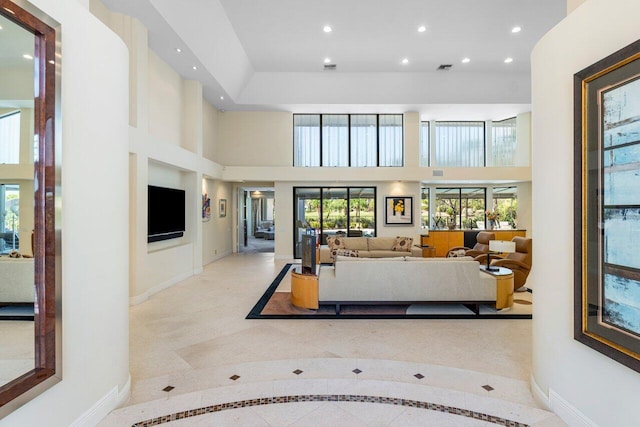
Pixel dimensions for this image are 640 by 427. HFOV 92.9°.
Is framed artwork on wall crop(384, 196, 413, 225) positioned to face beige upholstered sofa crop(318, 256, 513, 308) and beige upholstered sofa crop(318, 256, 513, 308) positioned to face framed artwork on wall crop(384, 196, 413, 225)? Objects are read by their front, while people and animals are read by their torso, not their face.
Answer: yes

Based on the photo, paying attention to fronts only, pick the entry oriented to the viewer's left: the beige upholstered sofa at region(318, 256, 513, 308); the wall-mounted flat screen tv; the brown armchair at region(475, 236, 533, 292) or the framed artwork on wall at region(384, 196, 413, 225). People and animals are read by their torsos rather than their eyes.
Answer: the brown armchair

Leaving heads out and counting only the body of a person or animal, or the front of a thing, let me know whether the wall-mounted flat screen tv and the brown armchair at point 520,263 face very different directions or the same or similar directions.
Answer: very different directions

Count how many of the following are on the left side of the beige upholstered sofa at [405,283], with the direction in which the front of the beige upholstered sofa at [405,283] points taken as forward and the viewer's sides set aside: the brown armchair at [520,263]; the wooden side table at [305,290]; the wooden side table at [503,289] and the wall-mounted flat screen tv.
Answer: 2

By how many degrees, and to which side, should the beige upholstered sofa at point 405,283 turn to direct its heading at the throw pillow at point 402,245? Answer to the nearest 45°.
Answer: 0° — it already faces it

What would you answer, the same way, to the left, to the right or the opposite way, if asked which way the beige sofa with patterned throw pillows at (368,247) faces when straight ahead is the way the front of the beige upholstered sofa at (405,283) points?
the opposite way

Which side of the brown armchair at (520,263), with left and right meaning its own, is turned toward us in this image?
left

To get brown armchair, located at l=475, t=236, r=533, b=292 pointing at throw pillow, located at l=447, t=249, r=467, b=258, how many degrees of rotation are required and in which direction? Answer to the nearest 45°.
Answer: approximately 45° to its right

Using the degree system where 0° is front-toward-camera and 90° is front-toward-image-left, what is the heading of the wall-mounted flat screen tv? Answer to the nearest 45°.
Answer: approximately 315°

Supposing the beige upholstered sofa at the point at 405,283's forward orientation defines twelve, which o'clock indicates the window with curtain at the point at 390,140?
The window with curtain is roughly at 12 o'clock from the beige upholstered sofa.

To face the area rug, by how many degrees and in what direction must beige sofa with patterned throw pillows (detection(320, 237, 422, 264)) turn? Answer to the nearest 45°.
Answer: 0° — it already faces it

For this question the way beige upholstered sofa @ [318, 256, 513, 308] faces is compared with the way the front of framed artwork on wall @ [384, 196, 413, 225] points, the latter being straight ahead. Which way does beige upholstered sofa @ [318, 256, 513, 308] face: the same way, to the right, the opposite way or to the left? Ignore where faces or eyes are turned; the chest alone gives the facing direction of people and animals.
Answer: the opposite way

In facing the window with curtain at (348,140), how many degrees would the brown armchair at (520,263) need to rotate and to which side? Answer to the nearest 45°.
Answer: approximately 45° to its right

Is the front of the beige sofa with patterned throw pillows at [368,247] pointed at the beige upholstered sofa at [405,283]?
yes

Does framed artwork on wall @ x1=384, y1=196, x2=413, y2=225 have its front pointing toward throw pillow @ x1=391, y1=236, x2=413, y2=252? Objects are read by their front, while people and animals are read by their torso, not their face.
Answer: yes

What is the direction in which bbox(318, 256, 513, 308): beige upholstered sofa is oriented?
away from the camera
